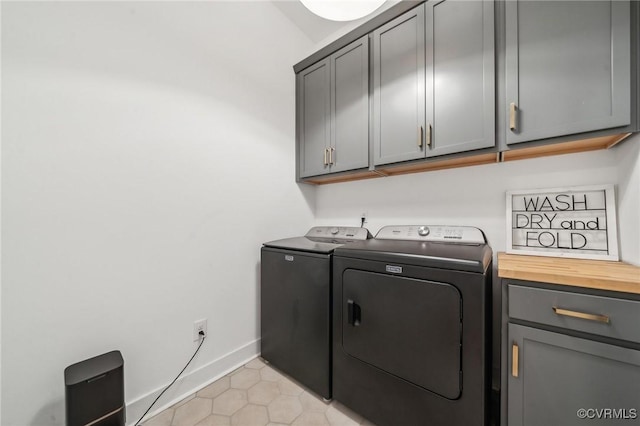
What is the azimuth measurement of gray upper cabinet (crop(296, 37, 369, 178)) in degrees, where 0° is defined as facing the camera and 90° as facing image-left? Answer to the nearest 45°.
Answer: approximately 45°

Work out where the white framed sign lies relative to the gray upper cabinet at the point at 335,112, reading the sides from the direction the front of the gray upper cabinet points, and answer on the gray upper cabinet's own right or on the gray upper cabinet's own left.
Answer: on the gray upper cabinet's own left
